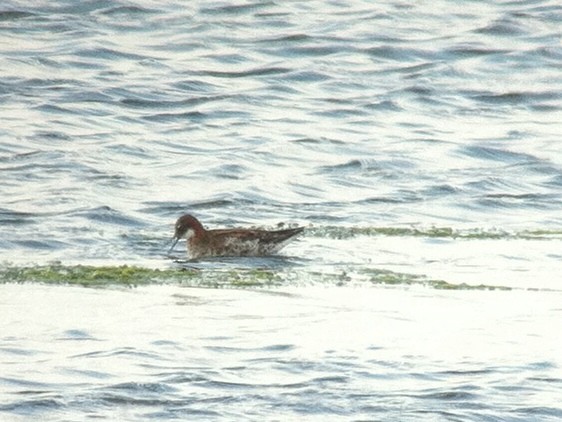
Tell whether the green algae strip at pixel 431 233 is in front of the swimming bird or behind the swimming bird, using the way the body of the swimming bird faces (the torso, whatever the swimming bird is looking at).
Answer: behind

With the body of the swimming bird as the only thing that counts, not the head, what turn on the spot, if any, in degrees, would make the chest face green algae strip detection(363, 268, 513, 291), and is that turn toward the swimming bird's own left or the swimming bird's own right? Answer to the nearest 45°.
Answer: approximately 135° to the swimming bird's own left

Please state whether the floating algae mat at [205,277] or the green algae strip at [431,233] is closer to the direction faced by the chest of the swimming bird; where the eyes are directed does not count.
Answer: the floating algae mat

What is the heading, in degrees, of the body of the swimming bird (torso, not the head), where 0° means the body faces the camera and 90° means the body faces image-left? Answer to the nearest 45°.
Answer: approximately 90°
